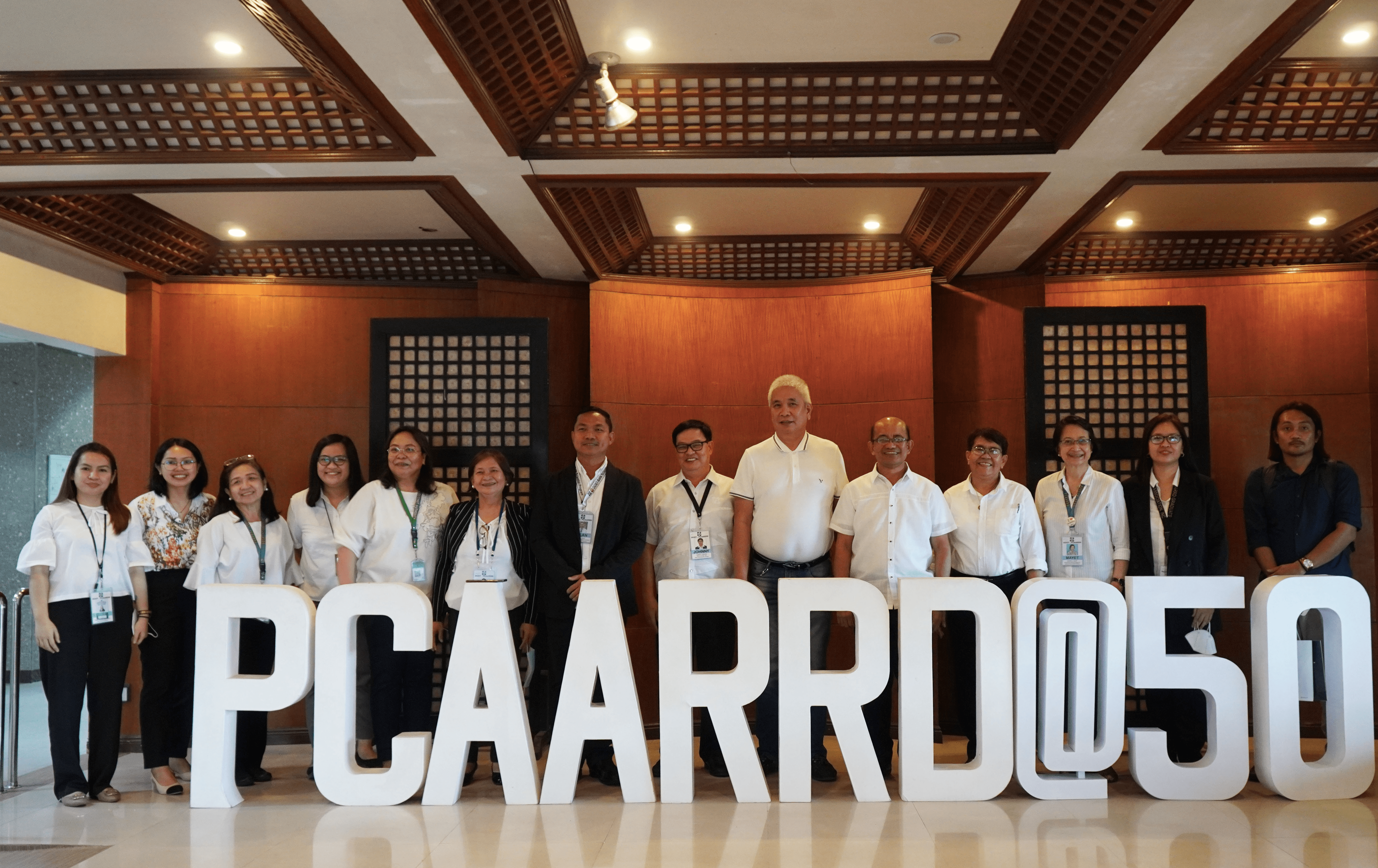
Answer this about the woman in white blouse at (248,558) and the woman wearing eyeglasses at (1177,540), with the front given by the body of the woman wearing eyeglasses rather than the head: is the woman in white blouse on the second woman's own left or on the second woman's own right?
on the second woman's own right

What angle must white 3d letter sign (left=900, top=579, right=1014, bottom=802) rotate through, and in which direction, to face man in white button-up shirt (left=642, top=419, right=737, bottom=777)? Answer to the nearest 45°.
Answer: approximately 90° to its right

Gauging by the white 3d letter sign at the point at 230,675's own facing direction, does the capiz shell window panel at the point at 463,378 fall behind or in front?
behind

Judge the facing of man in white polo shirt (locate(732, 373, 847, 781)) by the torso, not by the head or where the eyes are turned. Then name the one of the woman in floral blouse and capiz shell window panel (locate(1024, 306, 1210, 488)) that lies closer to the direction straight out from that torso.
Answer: the woman in floral blouse

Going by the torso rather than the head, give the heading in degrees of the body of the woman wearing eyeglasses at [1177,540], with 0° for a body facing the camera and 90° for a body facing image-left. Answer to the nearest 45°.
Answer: approximately 0°

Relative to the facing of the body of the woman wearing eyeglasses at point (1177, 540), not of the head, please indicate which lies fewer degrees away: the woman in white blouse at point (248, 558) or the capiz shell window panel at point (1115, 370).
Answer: the woman in white blouse

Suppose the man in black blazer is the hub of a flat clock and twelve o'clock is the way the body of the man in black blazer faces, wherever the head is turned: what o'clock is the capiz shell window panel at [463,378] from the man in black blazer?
The capiz shell window panel is roughly at 5 o'clock from the man in black blazer.

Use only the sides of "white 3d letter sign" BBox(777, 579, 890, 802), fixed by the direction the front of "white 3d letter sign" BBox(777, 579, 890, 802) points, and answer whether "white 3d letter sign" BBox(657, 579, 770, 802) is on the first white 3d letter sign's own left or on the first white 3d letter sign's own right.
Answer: on the first white 3d letter sign's own right

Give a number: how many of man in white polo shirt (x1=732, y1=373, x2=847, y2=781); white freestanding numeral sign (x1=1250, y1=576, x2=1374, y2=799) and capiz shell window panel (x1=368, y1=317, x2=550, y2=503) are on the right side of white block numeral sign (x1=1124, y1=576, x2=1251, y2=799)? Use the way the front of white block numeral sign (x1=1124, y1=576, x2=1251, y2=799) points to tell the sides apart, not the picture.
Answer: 2
